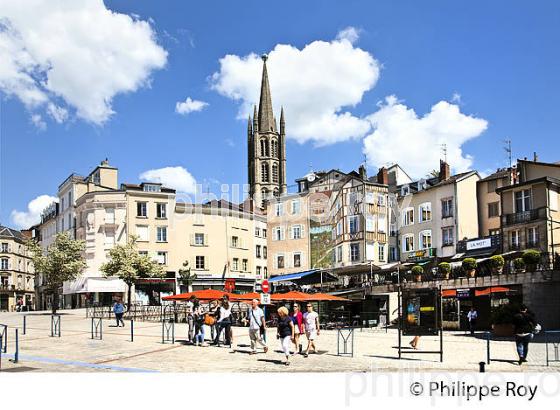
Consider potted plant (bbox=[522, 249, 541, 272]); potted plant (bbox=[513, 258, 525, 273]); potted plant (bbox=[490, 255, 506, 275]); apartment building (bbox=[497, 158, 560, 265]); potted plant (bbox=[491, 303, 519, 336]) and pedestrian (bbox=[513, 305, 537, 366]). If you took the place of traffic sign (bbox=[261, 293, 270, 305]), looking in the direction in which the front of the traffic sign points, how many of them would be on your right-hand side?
0

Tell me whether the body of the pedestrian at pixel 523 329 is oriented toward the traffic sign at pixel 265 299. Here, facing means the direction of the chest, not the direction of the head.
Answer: no

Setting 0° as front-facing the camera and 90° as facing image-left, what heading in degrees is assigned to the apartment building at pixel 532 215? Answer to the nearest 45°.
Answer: approximately 45°

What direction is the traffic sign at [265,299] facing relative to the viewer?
toward the camera

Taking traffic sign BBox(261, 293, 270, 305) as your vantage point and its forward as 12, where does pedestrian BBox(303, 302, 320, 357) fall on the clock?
The pedestrian is roughly at 11 o'clock from the traffic sign.

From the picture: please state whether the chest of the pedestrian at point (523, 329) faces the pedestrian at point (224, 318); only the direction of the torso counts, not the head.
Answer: no

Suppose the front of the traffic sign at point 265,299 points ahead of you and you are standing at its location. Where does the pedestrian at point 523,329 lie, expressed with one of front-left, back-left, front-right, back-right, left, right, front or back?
front-left
